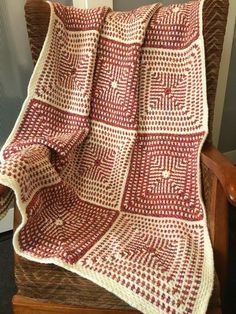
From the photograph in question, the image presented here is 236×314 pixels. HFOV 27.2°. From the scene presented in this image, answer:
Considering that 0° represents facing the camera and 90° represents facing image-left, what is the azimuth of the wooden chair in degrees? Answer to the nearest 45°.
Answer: approximately 0°
